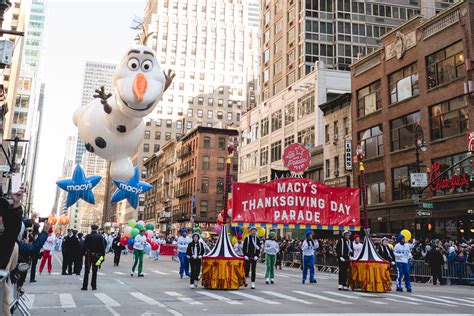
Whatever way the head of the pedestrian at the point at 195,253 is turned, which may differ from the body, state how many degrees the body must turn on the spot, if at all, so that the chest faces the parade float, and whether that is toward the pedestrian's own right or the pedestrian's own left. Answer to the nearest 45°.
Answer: approximately 90° to the pedestrian's own left

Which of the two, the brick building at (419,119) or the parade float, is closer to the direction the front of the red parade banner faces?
the parade float

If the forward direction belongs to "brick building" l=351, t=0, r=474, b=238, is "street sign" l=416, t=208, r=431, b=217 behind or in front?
in front

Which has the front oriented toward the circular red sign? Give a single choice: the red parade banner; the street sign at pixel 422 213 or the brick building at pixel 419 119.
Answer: the brick building

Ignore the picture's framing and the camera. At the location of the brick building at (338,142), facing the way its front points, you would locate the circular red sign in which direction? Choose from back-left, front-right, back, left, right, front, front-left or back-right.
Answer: front-left

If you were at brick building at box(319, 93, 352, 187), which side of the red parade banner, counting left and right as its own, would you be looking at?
back

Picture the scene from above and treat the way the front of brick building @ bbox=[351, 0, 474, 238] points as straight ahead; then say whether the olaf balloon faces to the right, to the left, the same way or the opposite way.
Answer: to the left

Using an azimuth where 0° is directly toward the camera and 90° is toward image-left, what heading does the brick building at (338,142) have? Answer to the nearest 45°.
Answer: approximately 45°

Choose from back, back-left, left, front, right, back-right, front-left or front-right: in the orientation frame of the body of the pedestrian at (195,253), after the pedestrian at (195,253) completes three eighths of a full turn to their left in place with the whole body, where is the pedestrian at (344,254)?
front-right
